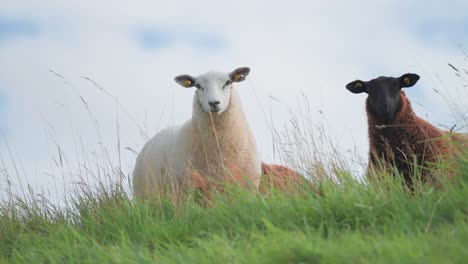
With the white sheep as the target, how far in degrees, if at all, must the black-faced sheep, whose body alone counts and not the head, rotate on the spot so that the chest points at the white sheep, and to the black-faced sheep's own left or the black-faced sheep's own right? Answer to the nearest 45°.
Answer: approximately 45° to the black-faced sheep's own right

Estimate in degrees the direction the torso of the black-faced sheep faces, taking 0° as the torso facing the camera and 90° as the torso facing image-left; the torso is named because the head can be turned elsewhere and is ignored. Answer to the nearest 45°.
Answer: approximately 45°

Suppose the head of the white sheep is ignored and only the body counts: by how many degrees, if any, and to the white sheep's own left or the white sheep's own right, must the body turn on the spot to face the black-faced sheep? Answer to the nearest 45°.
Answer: approximately 45° to the white sheep's own left

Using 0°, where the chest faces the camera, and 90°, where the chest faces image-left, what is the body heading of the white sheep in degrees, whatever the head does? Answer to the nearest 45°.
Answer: approximately 315°
